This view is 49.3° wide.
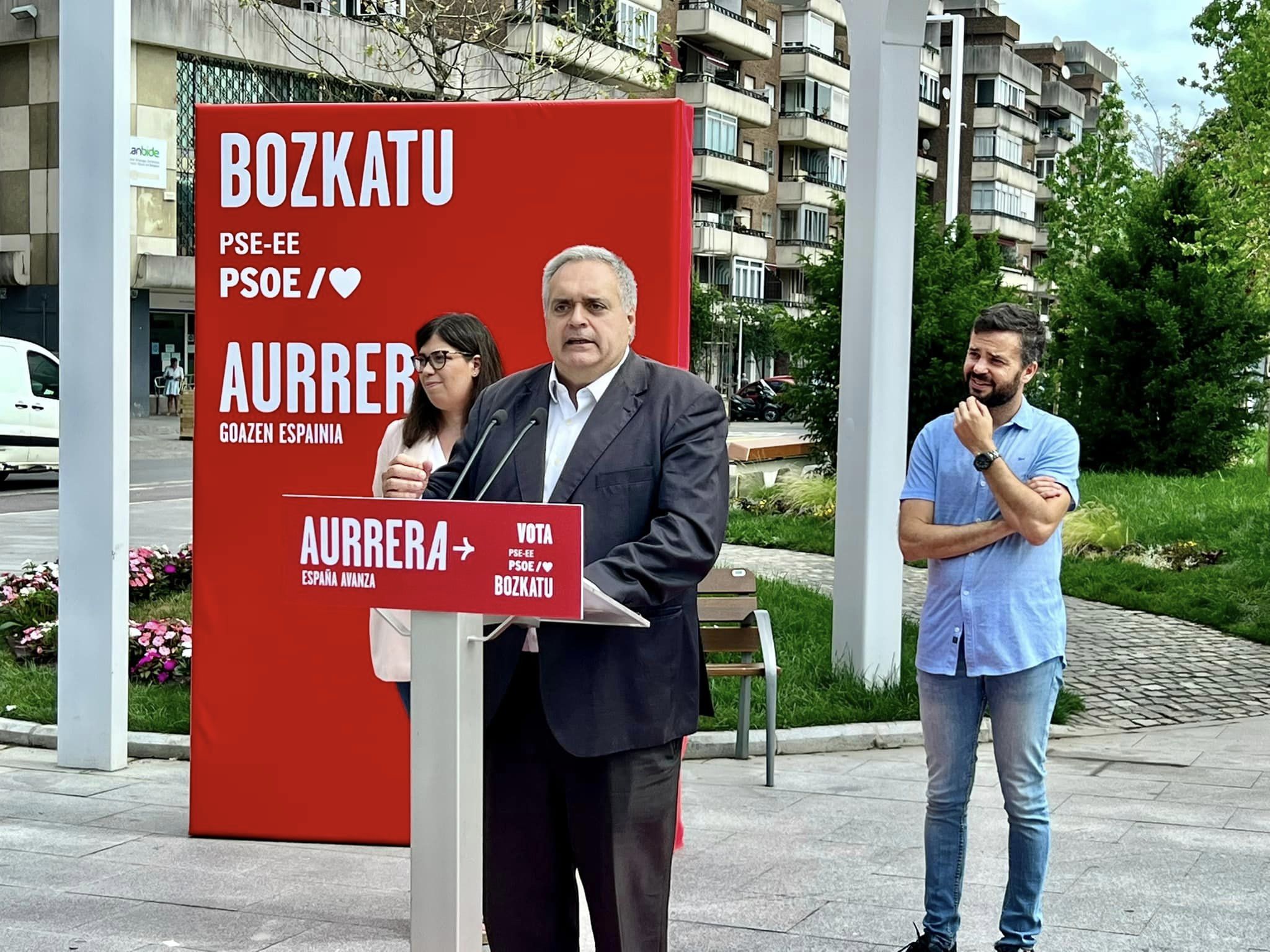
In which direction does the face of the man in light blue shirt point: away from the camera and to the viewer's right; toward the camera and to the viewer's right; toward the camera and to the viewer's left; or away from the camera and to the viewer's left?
toward the camera and to the viewer's left

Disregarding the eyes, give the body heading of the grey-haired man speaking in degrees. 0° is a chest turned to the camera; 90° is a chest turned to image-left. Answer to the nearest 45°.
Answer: approximately 45°

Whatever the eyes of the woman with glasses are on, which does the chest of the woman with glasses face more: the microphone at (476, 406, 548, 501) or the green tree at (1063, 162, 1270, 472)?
the microphone

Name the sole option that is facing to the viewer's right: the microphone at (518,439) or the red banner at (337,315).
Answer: the microphone

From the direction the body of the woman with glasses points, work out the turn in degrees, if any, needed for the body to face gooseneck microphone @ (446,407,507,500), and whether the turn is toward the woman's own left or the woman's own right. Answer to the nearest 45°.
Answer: approximately 45° to the woman's own left

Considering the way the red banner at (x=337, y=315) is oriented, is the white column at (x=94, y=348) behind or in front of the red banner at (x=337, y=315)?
behind

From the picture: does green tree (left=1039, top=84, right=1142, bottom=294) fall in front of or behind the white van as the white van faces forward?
in front

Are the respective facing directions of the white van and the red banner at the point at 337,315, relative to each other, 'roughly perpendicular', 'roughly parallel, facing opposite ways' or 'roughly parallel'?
roughly perpendicular

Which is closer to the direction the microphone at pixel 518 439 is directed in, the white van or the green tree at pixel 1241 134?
the green tree

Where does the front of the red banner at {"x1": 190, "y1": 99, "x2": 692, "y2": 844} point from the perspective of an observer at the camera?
facing the viewer

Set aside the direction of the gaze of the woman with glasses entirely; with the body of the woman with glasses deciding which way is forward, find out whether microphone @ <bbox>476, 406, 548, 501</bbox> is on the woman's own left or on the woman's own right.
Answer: on the woman's own left

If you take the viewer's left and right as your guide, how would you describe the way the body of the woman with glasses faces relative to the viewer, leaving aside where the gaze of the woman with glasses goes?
facing the viewer and to the left of the viewer
